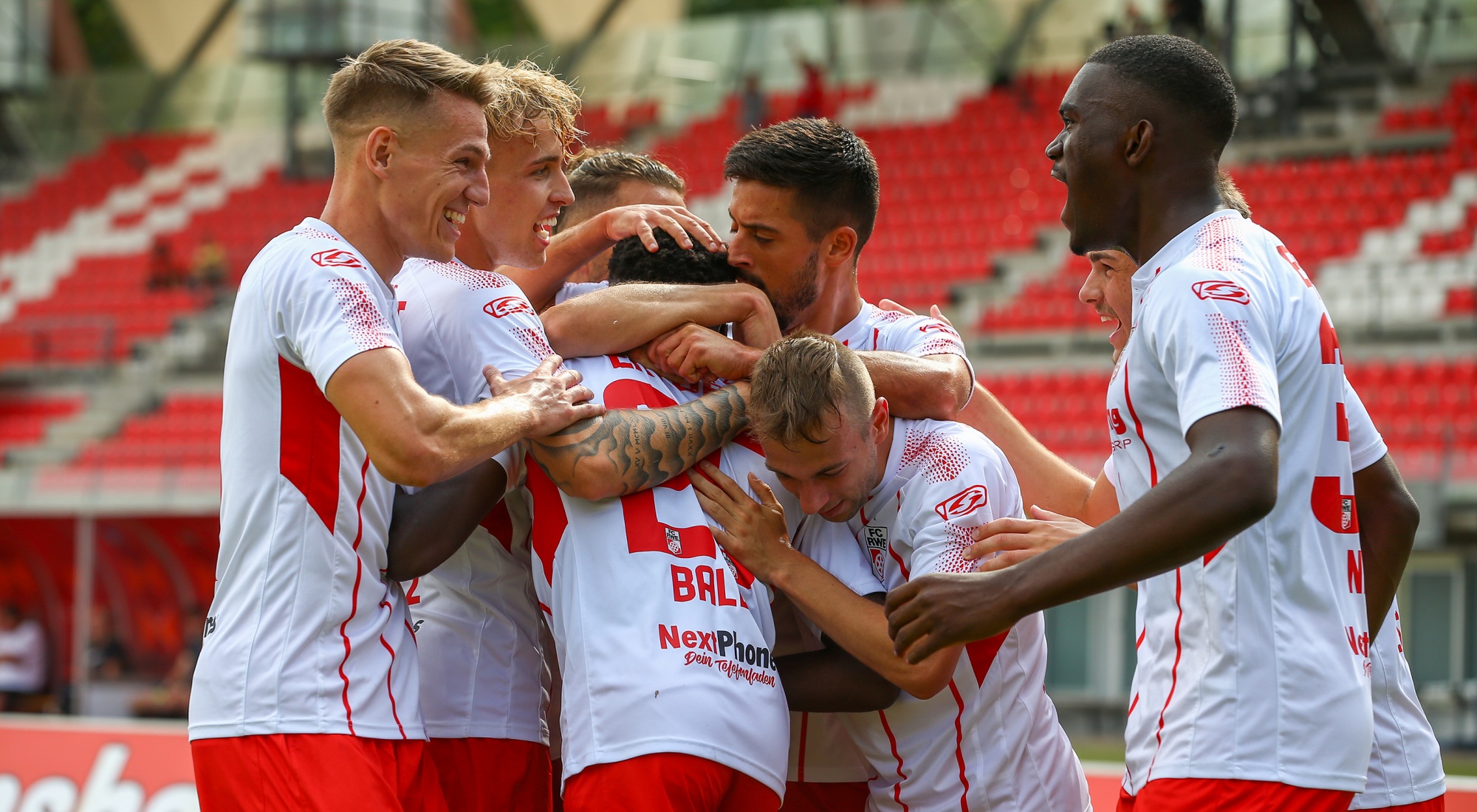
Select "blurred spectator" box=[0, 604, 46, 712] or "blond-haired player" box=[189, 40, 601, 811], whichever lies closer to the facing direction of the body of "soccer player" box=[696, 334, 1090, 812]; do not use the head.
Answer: the blond-haired player

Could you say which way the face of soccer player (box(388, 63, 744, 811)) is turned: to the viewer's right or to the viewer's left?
to the viewer's right

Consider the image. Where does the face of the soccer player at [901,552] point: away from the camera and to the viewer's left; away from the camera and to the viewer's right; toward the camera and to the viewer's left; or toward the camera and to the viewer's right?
toward the camera and to the viewer's left

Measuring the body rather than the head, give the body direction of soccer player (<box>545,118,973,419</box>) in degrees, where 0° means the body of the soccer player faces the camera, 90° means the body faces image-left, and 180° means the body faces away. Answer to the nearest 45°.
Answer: approximately 45°

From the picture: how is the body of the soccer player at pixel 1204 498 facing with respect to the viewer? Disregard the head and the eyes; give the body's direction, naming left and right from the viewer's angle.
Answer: facing to the left of the viewer

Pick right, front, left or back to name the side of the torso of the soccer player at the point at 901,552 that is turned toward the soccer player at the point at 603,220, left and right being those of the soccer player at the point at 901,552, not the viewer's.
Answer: right

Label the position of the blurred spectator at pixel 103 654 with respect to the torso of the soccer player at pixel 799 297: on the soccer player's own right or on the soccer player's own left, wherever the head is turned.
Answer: on the soccer player's own right

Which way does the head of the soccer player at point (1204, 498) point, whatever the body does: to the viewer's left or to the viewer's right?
to the viewer's left

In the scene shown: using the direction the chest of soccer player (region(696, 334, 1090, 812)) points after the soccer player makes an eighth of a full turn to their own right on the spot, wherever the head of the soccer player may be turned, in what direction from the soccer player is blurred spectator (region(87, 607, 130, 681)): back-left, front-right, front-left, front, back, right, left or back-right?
front-right

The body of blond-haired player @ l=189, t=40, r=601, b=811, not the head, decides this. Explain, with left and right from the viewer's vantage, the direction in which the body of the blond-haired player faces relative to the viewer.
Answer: facing to the right of the viewer

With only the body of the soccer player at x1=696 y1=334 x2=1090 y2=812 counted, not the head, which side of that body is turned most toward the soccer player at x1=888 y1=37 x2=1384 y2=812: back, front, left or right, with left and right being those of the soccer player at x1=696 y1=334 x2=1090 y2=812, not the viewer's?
left

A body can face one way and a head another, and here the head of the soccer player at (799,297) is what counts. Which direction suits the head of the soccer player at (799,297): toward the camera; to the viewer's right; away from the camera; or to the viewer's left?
to the viewer's left

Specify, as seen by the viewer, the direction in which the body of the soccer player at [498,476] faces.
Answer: to the viewer's right
